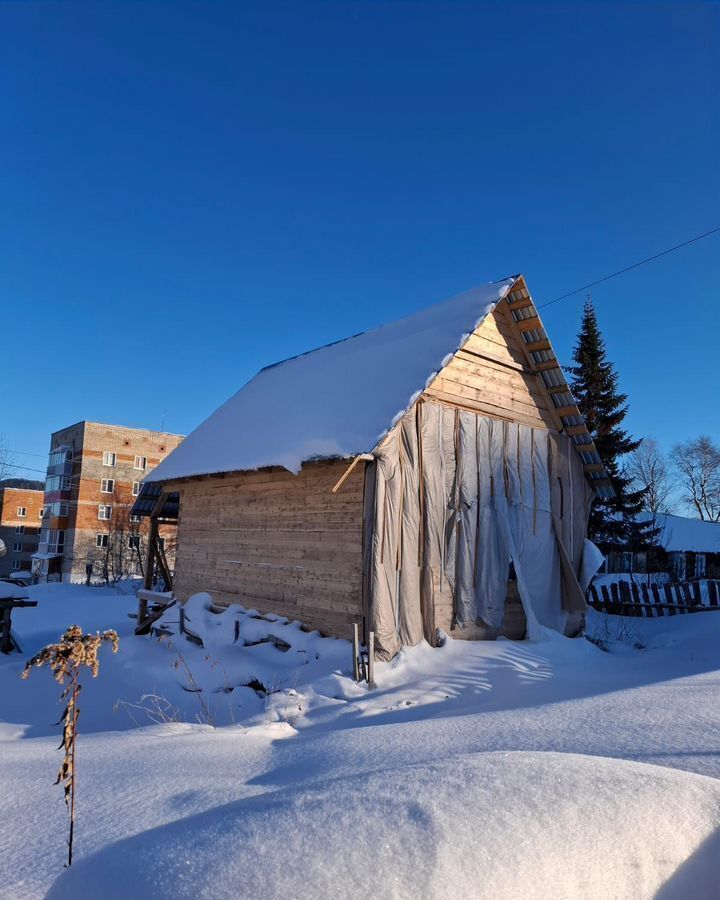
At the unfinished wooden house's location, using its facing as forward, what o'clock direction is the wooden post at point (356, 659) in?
The wooden post is roughly at 2 o'clock from the unfinished wooden house.

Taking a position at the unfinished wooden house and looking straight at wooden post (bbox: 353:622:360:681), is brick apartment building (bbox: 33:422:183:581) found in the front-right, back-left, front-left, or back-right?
back-right

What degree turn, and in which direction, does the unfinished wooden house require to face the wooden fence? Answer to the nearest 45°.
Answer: approximately 90° to its left

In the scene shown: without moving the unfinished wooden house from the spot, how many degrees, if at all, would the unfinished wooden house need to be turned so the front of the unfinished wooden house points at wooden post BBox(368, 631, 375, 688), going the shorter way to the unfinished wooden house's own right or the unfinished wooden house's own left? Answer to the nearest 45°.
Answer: approximately 45° to the unfinished wooden house's own right

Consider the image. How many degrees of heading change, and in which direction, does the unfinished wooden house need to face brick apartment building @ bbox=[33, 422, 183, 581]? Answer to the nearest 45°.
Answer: approximately 180°

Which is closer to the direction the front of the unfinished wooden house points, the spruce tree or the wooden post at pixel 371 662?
the wooden post

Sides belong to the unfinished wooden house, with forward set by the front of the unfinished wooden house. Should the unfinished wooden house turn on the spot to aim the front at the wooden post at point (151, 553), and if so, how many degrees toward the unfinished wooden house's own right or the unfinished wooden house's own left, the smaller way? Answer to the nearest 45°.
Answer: approximately 180°

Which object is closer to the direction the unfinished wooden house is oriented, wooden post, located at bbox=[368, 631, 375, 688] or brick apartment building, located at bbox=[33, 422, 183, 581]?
the wooden post

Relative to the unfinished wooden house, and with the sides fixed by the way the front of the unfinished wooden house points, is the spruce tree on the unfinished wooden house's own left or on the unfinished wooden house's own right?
on the unfinished wooden house's own left

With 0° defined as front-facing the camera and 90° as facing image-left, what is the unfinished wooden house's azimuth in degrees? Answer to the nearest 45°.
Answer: approximately 315°

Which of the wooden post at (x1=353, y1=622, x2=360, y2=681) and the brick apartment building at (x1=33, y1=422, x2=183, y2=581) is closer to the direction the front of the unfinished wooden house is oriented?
the wooden post

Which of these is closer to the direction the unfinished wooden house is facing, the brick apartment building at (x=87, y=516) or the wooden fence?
the wooden fence
